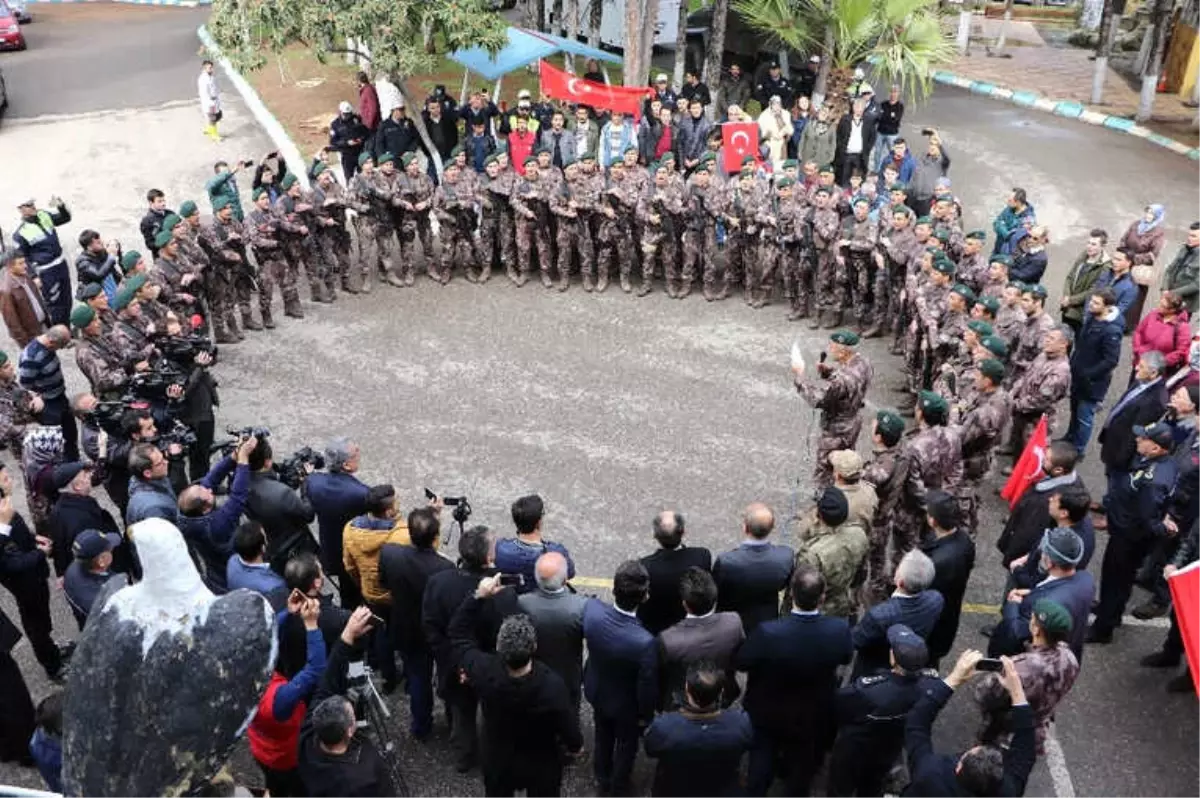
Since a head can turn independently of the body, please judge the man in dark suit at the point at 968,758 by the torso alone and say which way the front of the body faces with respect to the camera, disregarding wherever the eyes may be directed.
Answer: away from the camera

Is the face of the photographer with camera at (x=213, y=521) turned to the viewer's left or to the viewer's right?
to the viewer's right

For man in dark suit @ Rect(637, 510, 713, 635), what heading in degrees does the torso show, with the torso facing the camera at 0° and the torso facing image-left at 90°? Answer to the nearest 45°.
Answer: approximately 180°

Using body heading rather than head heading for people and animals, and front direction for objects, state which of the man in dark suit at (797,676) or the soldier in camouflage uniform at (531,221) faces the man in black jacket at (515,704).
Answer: the soldier in camouflage uniform

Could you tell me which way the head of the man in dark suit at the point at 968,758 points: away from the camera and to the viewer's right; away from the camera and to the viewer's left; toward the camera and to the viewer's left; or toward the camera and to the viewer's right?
away from the camera and to the viewer's left

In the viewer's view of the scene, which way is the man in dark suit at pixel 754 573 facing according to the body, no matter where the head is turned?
away from the camera

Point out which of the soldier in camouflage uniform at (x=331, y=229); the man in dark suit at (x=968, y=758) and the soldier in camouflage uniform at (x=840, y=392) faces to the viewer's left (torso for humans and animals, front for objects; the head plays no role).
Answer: the soldier in camouflage uniform at (x=840, y=392)

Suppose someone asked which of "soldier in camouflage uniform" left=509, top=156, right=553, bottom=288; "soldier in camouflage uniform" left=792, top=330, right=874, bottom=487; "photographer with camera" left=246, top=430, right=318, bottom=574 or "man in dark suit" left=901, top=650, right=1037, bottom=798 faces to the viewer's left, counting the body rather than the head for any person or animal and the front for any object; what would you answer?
"soldier in camouflage uniform" left=792, top=330, right=874, bottom=487

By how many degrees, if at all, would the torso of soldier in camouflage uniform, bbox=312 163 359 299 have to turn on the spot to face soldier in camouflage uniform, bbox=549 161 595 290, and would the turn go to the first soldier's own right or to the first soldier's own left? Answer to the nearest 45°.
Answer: approximately 45° to the first soldier's own left

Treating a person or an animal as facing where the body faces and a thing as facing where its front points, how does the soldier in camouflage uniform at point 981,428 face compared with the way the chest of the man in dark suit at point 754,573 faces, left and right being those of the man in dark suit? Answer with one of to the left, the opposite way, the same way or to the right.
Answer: to the left

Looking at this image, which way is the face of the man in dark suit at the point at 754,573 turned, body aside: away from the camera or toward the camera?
away from the camera

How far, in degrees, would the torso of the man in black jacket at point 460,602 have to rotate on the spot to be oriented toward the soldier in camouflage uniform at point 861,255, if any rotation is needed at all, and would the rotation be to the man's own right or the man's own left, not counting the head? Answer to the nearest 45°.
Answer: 0° — they already face them
